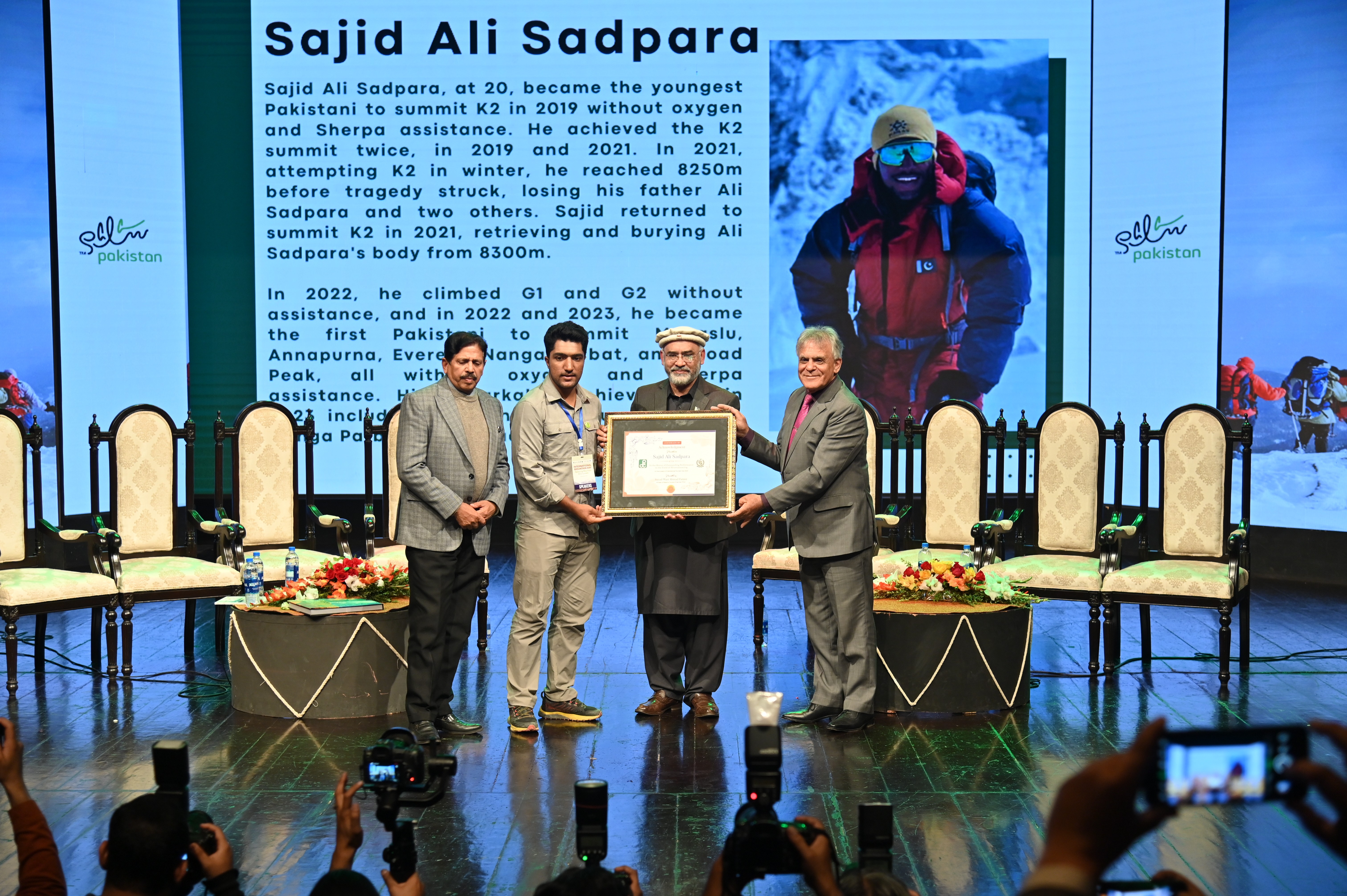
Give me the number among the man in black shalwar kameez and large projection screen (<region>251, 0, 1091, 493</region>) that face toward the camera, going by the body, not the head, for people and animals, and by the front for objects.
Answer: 2

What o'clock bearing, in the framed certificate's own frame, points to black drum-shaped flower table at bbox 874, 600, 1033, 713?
The black drum-shaped flower table is roughly at 9 o'clock from the framed certificate.

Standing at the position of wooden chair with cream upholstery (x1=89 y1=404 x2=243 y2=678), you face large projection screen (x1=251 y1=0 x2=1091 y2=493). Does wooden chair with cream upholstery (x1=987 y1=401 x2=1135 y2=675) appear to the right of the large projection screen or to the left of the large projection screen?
right

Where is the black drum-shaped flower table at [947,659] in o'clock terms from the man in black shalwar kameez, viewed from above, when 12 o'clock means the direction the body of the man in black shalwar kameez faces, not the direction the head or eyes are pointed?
The black drum-shaped flower table is roughly at 9 o'clock from the man in black shalwar kameez.

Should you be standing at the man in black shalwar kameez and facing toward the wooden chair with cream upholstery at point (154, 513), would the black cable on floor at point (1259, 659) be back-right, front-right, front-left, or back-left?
back-right

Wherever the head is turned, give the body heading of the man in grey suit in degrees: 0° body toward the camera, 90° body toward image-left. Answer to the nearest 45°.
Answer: approximately 45°

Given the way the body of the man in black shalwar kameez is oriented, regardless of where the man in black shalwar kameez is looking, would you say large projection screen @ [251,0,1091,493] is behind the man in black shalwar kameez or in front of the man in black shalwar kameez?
behind
